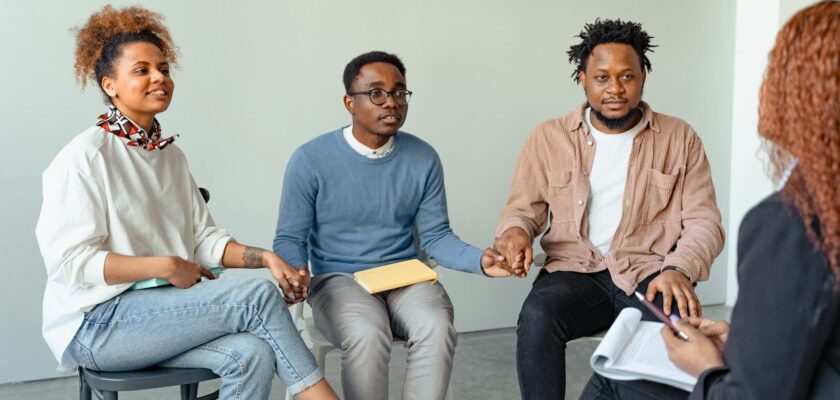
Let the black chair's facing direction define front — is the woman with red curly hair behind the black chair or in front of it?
in front

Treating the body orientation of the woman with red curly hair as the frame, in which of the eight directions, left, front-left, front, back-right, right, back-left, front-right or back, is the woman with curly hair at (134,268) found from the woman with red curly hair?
front-left

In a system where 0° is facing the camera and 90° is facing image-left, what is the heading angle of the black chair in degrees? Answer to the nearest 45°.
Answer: approximately 315°

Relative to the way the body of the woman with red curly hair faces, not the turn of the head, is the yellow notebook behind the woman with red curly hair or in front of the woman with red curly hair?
in front

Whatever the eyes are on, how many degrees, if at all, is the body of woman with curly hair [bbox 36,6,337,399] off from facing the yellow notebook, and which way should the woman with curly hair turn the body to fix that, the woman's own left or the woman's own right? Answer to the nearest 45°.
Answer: approximately 45° to the woman's own left

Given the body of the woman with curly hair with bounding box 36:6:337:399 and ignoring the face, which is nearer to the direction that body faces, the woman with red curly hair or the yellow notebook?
the woman with red curly hair

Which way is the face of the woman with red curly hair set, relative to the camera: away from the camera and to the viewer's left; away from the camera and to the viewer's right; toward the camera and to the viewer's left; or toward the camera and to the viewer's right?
away from the camera and to the viewer's left

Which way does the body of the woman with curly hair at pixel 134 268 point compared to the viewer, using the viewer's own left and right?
facing the viewer and to the right of the viewer

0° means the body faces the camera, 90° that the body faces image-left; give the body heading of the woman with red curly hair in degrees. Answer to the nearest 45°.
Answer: approximately 135°

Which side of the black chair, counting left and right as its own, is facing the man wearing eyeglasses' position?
left
